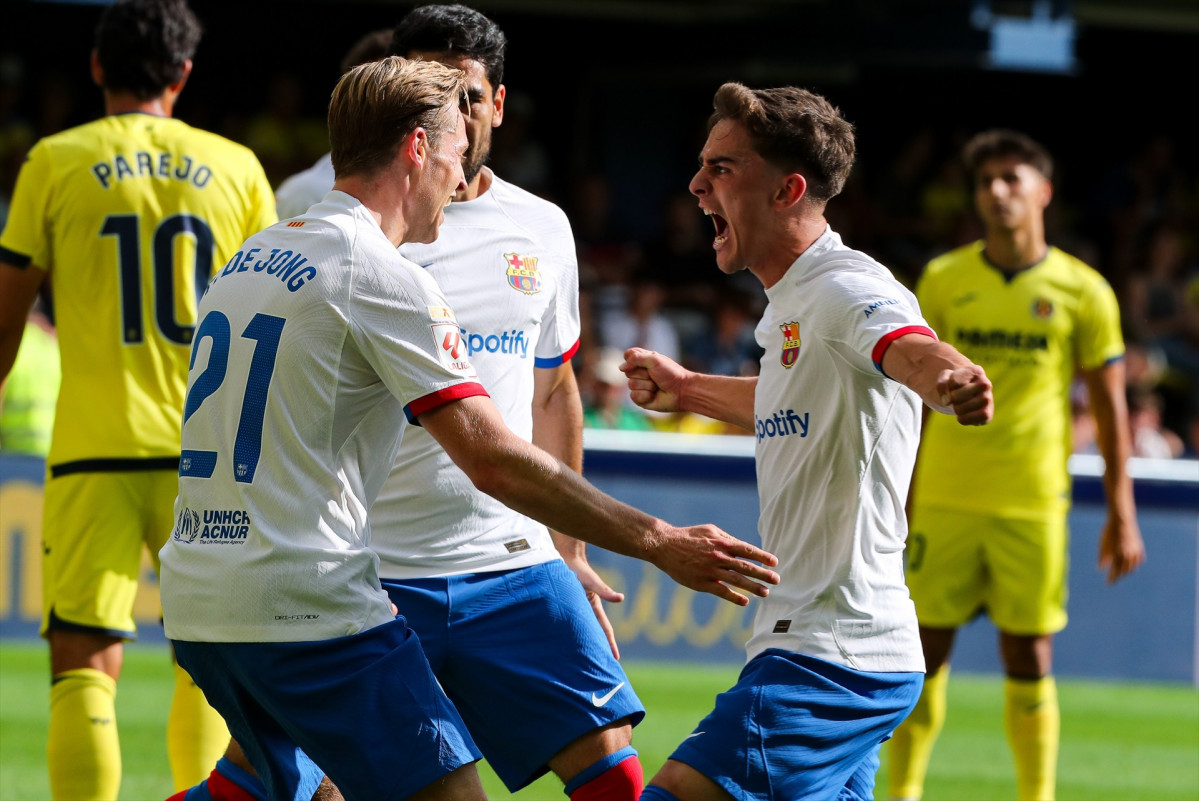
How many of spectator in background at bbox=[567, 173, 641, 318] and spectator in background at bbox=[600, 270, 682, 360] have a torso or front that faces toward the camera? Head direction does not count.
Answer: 2

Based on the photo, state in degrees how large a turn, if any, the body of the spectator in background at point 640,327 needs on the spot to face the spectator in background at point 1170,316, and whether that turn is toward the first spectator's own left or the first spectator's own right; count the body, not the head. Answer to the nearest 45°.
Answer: approximately 90° to the first spectator's own left

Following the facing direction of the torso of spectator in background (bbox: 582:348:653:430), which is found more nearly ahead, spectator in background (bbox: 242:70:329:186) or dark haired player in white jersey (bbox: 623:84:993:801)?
the dark haired player in white jersey

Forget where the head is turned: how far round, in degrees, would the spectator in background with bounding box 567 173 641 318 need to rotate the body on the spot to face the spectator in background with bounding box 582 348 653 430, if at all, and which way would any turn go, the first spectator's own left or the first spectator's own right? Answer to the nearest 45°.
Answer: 0° — they already face them

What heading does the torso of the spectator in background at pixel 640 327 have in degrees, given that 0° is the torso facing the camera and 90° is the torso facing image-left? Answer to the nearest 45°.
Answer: approximately 0°

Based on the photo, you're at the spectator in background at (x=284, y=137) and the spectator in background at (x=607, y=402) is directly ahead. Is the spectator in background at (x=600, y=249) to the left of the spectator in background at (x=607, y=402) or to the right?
left

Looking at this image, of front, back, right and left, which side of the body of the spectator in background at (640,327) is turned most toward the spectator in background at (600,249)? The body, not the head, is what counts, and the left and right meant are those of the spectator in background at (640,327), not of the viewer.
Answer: back

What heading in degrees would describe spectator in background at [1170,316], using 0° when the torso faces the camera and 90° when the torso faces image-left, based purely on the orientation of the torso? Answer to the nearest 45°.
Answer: approximately 0°

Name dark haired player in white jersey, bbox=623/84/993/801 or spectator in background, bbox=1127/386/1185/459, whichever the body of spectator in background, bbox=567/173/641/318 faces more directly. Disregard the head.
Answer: the dark haired player in white jersey
